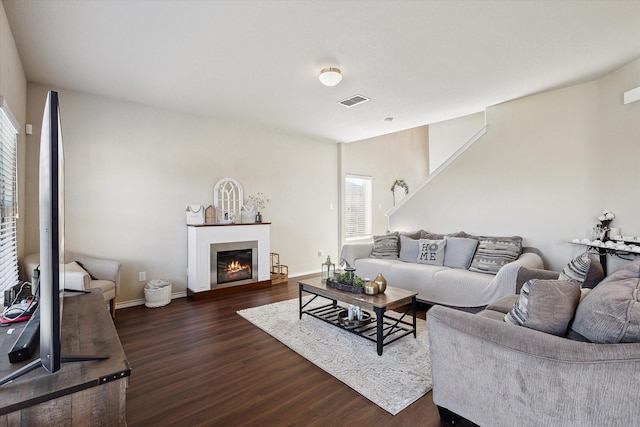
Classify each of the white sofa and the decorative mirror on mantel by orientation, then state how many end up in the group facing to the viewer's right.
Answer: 0

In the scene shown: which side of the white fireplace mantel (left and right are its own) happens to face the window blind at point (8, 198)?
right

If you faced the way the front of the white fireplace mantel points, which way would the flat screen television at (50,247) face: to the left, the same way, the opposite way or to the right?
to the left

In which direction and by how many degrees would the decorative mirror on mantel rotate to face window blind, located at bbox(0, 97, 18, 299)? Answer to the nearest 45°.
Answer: approximately 45° to its right

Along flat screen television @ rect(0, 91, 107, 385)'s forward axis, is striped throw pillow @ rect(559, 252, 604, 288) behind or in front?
in front

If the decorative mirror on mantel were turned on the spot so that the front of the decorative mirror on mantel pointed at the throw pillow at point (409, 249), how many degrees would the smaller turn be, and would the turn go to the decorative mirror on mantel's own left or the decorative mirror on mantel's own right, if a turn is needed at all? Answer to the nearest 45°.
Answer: approximately 45° to the decorative mirror on mantel's own left

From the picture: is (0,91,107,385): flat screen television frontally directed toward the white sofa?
yes

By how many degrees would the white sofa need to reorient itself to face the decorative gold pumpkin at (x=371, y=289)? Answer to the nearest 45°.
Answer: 0° — it already faces it

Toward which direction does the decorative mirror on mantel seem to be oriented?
toward the camera

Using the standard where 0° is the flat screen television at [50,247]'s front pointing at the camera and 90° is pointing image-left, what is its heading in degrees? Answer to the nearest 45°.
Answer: approximately 270°

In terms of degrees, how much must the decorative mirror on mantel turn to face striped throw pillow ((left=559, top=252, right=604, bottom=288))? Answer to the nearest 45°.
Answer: approximately 45° to its left

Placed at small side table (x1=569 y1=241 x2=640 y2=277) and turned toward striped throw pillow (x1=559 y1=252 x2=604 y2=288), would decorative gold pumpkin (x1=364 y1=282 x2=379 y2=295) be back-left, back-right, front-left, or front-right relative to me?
front-right

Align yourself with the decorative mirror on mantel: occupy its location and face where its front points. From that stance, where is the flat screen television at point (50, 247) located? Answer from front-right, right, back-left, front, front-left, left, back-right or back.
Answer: front

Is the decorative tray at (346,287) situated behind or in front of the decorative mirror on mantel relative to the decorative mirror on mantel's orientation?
in front

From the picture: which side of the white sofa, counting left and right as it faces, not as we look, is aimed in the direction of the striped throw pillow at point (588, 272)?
left
